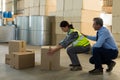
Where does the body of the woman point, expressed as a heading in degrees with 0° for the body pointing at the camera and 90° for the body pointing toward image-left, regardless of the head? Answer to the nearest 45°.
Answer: approximately 90°

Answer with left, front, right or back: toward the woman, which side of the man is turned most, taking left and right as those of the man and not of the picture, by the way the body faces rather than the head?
front

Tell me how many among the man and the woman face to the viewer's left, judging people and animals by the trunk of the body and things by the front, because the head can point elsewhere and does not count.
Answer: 2

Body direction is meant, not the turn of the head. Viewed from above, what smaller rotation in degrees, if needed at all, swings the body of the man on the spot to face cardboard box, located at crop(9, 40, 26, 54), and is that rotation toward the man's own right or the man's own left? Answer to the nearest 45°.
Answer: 0° — they already face it

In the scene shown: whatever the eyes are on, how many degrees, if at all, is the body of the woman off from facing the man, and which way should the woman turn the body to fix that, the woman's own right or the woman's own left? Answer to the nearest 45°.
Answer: approximately 135° to the woman's own left

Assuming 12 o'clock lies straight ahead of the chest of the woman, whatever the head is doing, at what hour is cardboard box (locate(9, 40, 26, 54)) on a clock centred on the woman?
The cardboard box is roughly at 1 o'clock from the woman.

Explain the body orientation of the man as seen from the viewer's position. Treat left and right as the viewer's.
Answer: facing to the left of the viewer
